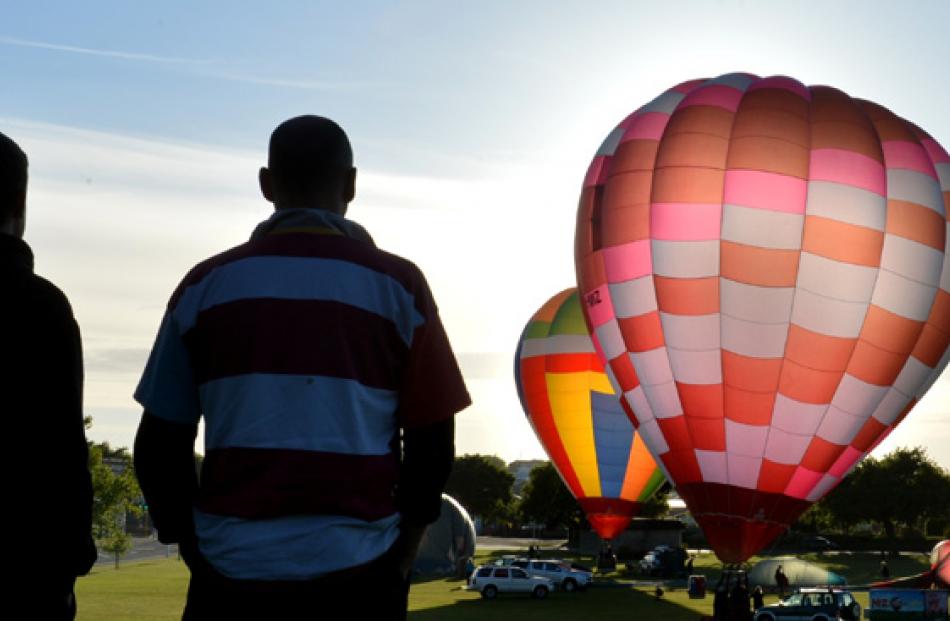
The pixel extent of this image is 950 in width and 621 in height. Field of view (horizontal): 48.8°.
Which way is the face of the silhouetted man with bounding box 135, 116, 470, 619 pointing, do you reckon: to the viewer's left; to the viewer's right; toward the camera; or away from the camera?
away from the camera

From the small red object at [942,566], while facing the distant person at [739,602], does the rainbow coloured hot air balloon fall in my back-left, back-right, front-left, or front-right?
front-right

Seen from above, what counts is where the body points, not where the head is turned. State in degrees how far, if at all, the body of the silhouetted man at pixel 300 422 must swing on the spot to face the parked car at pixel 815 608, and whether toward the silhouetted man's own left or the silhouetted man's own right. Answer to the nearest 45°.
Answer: approximately 45° to the silhouetted man's own right

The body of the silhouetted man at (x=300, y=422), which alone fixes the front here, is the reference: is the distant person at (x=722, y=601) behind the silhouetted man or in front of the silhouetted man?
in front

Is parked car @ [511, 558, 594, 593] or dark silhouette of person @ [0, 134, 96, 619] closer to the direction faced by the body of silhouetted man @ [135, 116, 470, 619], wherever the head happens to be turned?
the parked car

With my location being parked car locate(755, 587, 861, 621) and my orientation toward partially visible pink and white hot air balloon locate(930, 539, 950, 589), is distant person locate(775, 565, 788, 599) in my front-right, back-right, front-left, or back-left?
front-left

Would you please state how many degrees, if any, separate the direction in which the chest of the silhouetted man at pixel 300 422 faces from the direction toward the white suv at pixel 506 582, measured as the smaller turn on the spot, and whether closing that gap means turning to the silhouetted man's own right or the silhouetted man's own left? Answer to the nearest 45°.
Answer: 0° — they already face it

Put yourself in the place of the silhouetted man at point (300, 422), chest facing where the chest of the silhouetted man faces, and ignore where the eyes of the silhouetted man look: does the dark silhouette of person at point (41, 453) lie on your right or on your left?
on your left

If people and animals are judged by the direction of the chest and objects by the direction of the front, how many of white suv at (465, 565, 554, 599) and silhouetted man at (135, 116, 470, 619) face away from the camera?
1

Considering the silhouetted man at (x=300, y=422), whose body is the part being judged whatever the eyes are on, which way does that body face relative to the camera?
away from the camera

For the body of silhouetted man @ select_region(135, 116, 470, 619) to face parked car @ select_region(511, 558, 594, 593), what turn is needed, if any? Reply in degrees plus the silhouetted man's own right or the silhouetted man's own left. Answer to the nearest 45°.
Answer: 0° — they already face it

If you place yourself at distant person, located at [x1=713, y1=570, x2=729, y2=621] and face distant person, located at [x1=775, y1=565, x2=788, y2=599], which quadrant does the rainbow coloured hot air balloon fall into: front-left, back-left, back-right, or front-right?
front-left
